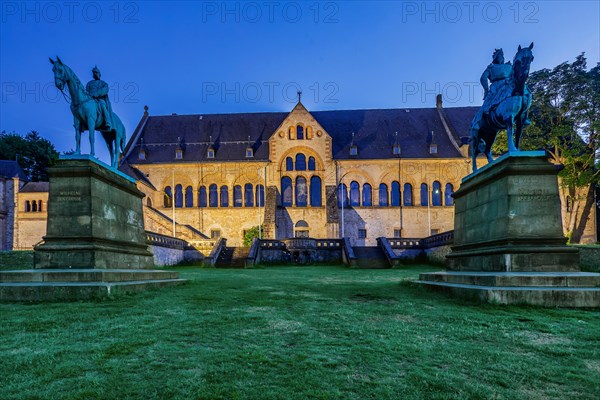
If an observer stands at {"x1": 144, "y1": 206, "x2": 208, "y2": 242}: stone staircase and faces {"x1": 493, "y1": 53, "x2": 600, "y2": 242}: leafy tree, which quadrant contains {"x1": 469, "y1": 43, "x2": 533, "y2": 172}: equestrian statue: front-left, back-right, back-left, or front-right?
front-right

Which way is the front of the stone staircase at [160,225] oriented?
to the viewer's right

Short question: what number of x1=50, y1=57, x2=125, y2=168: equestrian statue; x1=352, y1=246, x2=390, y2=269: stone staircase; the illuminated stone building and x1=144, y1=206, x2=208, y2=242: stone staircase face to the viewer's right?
1

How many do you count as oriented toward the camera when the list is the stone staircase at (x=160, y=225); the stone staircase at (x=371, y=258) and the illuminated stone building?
2

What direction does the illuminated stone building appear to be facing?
toward the camera

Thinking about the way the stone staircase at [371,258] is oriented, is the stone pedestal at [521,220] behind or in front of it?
in front

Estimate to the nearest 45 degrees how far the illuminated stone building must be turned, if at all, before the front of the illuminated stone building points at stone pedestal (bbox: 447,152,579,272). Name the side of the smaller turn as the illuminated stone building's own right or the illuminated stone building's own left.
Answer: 0° — it already faces it

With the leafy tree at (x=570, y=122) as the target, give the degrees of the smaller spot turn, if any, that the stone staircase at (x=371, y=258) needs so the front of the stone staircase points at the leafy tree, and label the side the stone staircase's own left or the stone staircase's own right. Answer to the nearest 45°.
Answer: approximately 90° to the stone staircase's own left

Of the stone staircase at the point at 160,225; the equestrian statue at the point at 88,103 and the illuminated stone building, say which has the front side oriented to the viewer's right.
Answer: the stone staircase
